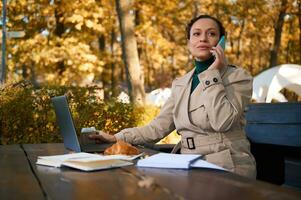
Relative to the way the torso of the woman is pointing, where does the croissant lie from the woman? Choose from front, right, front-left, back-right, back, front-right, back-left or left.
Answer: front

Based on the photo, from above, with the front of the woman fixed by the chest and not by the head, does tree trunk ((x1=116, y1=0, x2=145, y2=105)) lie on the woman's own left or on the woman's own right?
on the woman's own right

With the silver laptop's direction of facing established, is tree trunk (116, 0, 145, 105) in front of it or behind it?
in front

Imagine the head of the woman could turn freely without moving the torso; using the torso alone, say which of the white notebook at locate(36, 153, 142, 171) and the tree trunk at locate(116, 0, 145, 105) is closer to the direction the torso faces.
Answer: the white notebook

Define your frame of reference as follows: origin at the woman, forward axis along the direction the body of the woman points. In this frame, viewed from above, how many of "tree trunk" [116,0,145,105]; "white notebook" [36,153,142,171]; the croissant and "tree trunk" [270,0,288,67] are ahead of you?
2

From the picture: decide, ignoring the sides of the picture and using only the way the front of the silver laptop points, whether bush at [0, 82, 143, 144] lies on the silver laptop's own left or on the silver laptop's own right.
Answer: on the silver laptop's own left

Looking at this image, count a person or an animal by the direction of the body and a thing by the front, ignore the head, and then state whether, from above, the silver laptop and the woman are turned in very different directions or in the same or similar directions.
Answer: very different directions

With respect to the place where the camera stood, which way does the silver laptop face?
facing away from the viewer and to the right of the viewer

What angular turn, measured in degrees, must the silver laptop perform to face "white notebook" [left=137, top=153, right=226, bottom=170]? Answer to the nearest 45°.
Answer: approximately 90° to its right

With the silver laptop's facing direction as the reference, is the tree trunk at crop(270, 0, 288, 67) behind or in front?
in front

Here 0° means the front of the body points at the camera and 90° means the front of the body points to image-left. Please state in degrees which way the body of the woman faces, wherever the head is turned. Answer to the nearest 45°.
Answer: approximately 45°

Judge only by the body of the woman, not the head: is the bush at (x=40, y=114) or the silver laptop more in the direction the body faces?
the silver laptop
